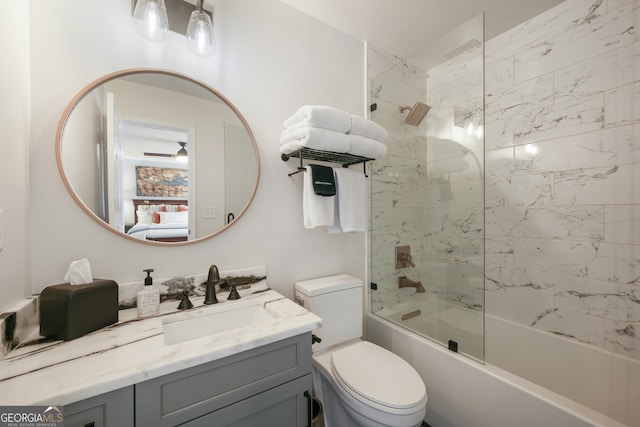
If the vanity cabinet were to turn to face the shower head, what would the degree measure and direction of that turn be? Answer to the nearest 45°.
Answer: approximately 90° to its left

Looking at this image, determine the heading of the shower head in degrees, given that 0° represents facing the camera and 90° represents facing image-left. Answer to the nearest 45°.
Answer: approximately 315°

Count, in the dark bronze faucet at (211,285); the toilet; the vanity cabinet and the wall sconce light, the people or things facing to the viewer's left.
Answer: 0

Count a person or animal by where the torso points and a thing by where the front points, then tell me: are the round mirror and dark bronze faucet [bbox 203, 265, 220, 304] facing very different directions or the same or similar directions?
same or similar directions

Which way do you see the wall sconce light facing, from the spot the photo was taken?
facing the viewer and to the right of the viewer

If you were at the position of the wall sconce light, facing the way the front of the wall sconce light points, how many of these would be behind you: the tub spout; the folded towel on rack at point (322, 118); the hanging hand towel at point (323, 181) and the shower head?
0

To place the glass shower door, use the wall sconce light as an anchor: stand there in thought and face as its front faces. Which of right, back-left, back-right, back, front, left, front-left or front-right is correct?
front-left

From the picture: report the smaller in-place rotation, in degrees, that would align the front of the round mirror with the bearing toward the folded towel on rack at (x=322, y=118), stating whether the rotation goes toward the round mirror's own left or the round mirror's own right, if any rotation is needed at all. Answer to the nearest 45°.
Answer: approximately 45° to the round mirror's own left

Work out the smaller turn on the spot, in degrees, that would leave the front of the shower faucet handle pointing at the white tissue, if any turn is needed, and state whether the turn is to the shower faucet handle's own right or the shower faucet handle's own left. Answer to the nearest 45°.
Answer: approximately 90° to the shower faucet handle's own right

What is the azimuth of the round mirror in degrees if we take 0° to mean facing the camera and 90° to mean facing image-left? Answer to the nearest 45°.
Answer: approximately 315°

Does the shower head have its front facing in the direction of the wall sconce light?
no

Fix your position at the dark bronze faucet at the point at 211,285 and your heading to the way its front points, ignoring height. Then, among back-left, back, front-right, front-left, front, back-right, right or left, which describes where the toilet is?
front-left

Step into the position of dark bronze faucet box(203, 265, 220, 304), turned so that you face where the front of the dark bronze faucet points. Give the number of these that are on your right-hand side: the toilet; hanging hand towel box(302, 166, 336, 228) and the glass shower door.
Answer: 0

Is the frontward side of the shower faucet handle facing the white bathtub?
yes

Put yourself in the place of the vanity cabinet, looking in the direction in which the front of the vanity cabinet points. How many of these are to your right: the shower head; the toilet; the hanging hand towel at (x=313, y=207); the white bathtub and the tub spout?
0
